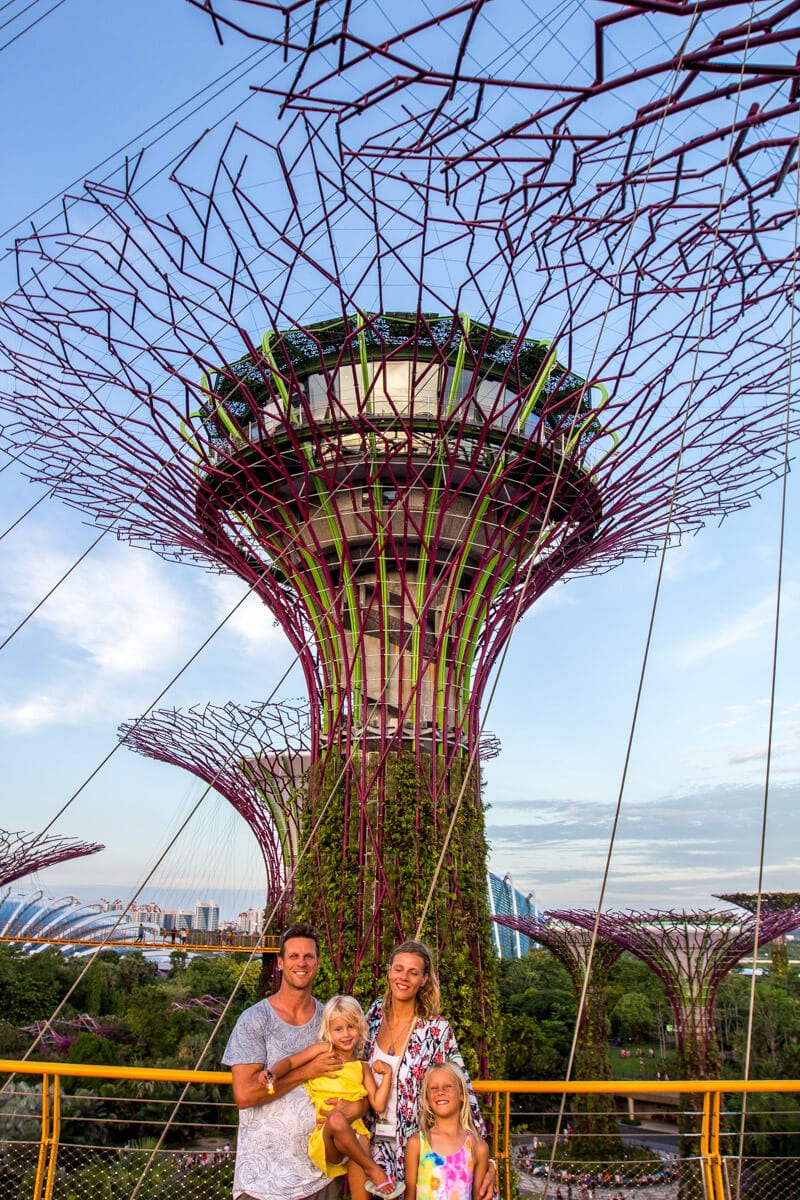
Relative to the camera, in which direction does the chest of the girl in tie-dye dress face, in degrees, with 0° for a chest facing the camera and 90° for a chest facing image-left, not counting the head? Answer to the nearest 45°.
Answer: approximately 0°

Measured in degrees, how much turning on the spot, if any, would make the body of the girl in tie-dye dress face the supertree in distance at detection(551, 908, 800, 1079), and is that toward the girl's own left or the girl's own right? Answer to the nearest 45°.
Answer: approximately 180°

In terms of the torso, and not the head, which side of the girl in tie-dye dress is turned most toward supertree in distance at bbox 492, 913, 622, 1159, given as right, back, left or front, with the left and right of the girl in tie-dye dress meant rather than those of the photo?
back
